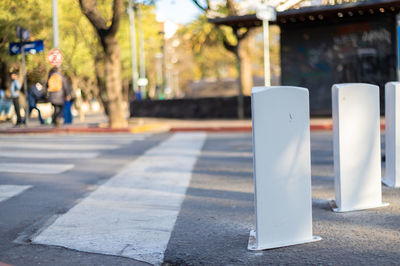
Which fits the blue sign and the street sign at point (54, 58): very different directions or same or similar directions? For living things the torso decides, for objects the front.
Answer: same or similar directions

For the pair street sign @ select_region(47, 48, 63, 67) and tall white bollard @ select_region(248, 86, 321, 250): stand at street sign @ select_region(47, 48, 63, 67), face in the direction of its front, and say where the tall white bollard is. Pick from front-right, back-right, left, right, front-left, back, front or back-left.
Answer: front

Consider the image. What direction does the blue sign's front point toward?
toward the camera

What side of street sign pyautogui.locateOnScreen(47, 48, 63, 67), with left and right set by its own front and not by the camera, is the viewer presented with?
front

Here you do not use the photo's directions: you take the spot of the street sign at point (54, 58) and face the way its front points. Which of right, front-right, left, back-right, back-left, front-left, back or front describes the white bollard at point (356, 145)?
front
